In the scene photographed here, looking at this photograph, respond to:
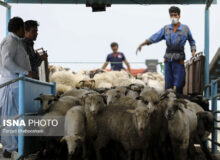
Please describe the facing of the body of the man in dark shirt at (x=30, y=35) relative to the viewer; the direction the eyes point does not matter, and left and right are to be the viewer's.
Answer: facing to the right of the viewer

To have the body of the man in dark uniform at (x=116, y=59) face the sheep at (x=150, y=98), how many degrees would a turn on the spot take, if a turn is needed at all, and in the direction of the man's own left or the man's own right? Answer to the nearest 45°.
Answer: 0° — they already face it

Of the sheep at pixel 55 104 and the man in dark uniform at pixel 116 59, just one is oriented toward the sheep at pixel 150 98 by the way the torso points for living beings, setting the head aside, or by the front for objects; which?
the man in dark uniform

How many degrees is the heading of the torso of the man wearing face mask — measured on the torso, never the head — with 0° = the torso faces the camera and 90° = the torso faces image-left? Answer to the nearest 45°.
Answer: approximately 0°

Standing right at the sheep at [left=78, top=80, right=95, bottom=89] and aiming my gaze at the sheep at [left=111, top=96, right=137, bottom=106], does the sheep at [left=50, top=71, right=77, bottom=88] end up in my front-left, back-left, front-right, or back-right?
back-right
